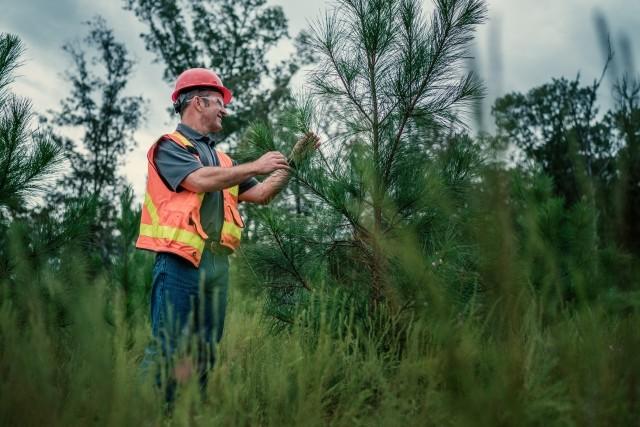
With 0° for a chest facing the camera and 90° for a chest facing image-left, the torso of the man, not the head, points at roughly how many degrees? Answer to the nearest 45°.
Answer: approximately 315°

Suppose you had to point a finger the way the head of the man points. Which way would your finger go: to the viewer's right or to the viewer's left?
to the viewer's right

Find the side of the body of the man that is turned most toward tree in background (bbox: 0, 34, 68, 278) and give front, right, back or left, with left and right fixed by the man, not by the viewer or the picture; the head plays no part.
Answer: back

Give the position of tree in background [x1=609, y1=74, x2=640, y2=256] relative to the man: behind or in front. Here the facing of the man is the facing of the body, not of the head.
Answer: in front
